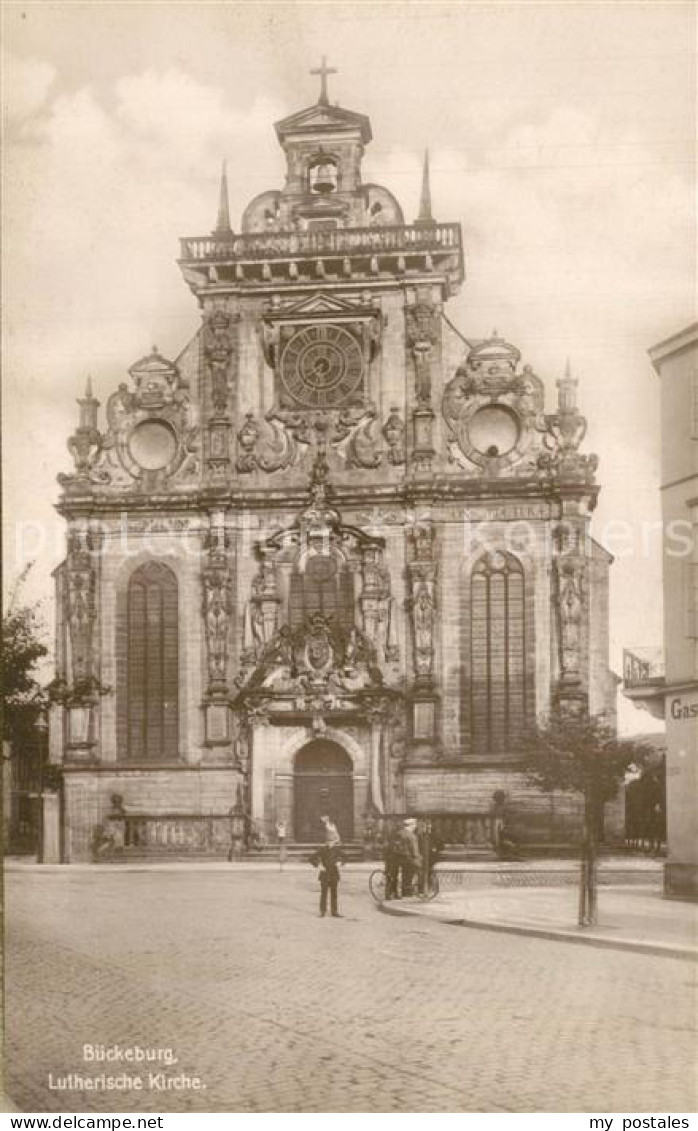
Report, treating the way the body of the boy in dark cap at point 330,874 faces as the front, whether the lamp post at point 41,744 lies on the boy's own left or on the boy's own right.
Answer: on the boy's own right

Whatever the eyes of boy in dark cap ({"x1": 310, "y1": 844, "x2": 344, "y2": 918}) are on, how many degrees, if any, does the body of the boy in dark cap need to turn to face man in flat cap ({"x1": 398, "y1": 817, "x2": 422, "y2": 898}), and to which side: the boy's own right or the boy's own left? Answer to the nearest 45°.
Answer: approximately 135° to the boy's own left

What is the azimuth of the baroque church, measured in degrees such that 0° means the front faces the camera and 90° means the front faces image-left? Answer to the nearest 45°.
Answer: approximately 0°

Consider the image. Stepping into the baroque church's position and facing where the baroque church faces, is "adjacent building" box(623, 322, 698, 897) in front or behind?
in front

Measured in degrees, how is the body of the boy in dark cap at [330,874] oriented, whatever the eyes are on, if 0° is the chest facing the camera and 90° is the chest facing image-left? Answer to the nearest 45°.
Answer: approximately 0°

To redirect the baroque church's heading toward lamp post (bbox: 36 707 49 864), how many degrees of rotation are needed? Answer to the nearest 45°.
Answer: approximately 45° to its right

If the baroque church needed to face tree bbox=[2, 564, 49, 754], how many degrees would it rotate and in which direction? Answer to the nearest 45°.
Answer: approximately 45° to its right
